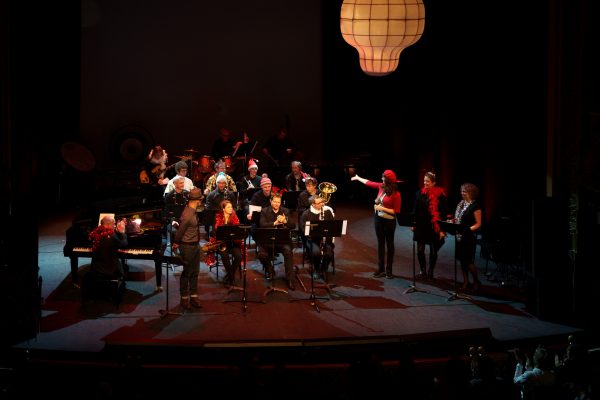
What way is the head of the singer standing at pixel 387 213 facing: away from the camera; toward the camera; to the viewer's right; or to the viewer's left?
to the viewer's left

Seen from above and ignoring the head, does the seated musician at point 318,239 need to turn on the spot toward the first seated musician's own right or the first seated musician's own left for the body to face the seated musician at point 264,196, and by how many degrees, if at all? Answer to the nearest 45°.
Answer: approximately 135° to the first seated musician's own right

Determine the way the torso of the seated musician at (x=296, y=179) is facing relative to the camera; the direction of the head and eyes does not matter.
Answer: toward the camera

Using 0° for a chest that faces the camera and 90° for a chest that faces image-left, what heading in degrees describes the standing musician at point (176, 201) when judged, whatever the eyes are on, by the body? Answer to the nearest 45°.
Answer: approximately 315°

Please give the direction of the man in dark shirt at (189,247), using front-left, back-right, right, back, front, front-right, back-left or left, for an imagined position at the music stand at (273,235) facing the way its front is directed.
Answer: left

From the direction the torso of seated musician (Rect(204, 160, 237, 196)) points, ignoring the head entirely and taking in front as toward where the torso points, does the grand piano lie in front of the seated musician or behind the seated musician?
in front

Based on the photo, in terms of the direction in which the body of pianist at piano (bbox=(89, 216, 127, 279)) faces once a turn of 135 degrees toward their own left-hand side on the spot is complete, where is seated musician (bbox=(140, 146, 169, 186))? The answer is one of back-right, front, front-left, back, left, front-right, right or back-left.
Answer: right

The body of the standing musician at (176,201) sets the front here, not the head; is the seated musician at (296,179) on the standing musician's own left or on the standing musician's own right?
on the standing musician's own left

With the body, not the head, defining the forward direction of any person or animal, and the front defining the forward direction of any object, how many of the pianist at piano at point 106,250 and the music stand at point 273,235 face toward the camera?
0

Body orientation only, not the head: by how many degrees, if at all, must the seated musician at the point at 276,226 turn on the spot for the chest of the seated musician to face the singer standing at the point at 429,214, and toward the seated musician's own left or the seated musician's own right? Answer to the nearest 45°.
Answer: approximately 90° to the seated musician's own left

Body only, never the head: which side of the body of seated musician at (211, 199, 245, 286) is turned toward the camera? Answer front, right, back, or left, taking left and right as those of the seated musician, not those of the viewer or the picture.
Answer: front

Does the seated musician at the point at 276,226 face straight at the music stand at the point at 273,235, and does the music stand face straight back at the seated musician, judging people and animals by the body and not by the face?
yes

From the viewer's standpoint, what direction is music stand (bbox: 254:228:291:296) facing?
away from the camera

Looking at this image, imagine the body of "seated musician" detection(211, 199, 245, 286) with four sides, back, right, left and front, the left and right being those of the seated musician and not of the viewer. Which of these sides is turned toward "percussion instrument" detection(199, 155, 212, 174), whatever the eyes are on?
back

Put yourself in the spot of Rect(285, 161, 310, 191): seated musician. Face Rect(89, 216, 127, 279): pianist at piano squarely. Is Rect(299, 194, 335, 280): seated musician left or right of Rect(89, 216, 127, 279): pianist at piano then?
left

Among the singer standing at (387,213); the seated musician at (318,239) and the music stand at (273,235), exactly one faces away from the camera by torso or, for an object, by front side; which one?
the music stand
